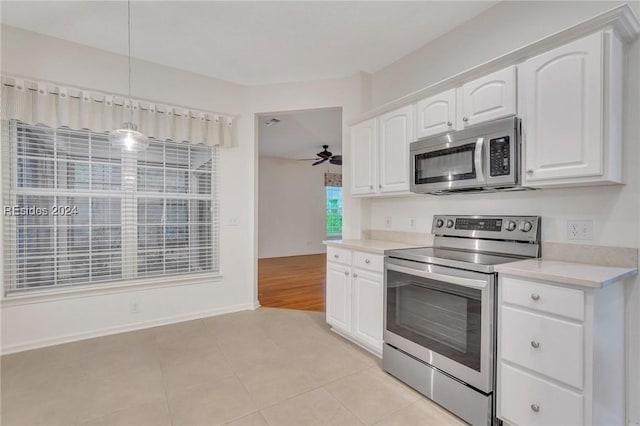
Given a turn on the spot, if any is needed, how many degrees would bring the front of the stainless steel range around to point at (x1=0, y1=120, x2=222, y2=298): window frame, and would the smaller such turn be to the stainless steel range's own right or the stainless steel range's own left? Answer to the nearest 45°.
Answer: approximately 45° to the stainless steel range's own right

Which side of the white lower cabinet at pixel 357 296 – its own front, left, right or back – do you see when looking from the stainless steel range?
left

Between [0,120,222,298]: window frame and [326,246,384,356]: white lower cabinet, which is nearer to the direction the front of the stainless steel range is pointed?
the window frame
